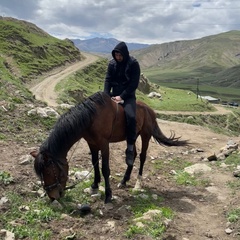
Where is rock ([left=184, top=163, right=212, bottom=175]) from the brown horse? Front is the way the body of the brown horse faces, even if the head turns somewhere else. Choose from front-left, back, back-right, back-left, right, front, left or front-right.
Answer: back

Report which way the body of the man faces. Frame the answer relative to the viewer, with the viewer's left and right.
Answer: facing the viewer and to the left of the viewer

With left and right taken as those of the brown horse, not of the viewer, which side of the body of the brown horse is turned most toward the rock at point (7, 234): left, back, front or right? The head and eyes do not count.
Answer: front

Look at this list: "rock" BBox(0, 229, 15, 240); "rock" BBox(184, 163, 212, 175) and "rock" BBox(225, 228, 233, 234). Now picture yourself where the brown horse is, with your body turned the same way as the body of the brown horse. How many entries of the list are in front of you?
1

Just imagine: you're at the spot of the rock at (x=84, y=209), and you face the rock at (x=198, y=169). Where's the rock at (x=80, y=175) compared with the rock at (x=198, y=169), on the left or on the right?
left

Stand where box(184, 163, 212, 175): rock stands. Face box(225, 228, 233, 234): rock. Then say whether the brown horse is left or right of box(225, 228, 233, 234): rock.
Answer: right
